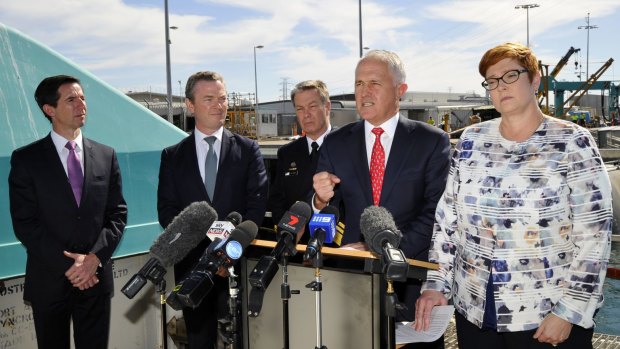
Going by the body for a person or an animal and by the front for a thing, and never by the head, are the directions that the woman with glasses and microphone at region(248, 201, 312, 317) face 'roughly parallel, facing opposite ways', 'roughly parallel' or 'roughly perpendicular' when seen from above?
roughly parallel, facing opposite ways

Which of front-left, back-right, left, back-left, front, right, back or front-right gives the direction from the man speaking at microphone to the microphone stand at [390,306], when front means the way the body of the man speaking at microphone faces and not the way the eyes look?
front-left

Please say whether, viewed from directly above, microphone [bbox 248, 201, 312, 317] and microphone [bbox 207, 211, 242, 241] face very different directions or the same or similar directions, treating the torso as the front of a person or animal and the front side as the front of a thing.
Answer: same or similar directions

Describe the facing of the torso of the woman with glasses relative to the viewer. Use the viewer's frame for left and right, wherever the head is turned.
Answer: facing the viewer and to the left of the viewer

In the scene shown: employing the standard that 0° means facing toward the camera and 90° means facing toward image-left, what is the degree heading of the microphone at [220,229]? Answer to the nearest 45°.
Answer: approximately 225°

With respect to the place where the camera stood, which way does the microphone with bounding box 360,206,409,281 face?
facing away from the viewer and to the left of the viewer

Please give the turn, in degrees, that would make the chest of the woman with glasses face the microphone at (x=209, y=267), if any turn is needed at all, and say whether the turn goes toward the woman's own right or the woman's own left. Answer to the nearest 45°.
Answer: approximately 45° to the woman's own right

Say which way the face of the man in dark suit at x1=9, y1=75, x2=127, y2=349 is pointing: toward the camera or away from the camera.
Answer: toward the camera

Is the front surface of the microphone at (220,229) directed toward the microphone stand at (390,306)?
no

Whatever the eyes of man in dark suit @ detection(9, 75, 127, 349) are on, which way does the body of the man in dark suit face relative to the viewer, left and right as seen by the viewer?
facing the viewer and to the right of the viewer

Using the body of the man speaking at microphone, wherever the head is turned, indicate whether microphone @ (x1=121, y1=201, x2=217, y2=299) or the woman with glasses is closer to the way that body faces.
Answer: the microphone

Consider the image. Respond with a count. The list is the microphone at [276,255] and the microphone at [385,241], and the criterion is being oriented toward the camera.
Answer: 0

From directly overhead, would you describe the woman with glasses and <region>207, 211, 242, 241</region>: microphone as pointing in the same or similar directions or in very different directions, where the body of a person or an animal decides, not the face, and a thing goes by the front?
very different directions

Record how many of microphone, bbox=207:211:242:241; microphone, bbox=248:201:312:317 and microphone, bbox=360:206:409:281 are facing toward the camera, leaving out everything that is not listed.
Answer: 0

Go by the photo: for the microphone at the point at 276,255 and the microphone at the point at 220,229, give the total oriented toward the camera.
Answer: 0

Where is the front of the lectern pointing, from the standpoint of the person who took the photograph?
facing the viewer
